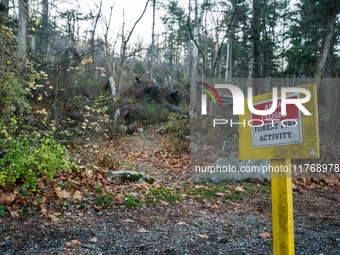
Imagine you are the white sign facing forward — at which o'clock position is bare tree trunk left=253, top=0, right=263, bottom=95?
The bare tree trunk is roughly at 6 o'clock from the white sign.

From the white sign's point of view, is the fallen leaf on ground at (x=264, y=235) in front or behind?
behind

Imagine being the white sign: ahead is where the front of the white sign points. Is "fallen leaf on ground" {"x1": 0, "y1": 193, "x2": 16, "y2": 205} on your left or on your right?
on your right

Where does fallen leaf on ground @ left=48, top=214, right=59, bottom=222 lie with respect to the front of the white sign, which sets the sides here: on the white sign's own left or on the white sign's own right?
on the white sign's own right

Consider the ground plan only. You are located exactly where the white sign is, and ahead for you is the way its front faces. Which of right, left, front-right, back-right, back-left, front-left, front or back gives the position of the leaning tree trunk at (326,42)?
back

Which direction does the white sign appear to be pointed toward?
toward the camera
